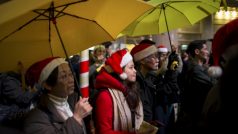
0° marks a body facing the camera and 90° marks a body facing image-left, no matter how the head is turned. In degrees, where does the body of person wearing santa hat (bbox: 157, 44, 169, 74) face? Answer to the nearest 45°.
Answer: approximately 315°

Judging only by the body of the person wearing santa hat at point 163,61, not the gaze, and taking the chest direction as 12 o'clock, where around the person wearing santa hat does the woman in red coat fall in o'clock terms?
The woman in red coat is roughly at 2 o'clock from the person wearing santa hat.

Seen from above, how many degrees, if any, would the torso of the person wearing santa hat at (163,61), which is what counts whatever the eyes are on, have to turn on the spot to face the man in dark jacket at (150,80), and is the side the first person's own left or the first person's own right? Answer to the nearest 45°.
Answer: approximately 45° to the first person's own right

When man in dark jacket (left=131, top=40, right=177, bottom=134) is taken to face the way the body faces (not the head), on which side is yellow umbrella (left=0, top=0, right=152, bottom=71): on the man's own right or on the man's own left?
on the man's own right
